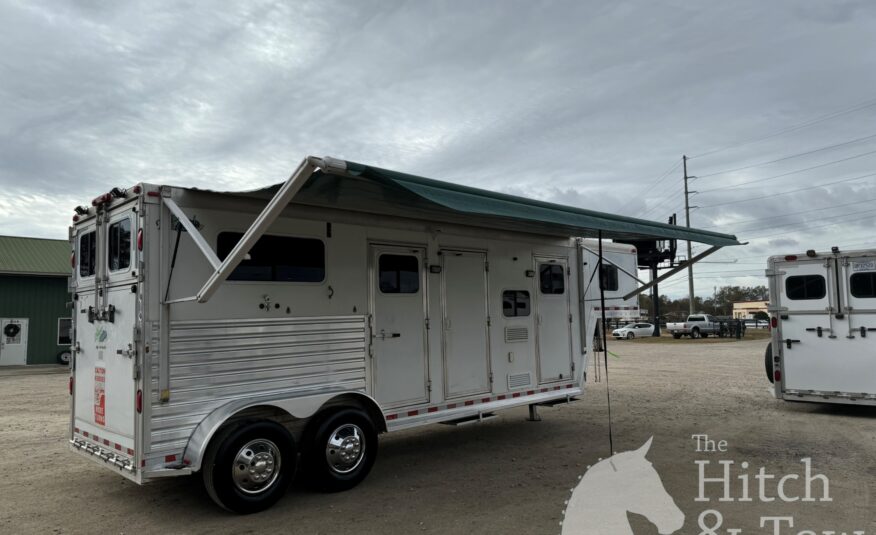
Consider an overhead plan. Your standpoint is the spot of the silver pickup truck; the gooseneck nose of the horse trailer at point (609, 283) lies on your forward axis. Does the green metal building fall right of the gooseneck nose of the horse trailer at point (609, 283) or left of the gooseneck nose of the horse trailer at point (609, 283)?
right

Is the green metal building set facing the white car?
no

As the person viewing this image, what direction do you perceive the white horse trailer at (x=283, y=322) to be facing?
facing away from the viewer and to the right of the viewer

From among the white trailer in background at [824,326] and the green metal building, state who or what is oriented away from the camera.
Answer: the white trailer in background

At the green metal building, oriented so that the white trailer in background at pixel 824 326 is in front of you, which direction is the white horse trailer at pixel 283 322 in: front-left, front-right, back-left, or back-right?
front-right

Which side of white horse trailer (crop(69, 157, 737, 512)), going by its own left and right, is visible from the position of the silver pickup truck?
front

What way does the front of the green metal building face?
toward the camera

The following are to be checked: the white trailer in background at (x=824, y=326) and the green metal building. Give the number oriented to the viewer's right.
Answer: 0

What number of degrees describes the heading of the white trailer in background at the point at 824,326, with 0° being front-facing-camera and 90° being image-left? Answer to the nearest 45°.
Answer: approximately 180°

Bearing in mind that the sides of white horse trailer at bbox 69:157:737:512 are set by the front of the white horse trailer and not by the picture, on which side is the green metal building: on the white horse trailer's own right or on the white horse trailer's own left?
on the white horse trailer's own left

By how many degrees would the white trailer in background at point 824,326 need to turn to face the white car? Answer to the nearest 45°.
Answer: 0° — it already faces it

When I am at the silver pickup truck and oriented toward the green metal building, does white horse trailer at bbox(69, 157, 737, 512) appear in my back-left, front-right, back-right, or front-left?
front-left
